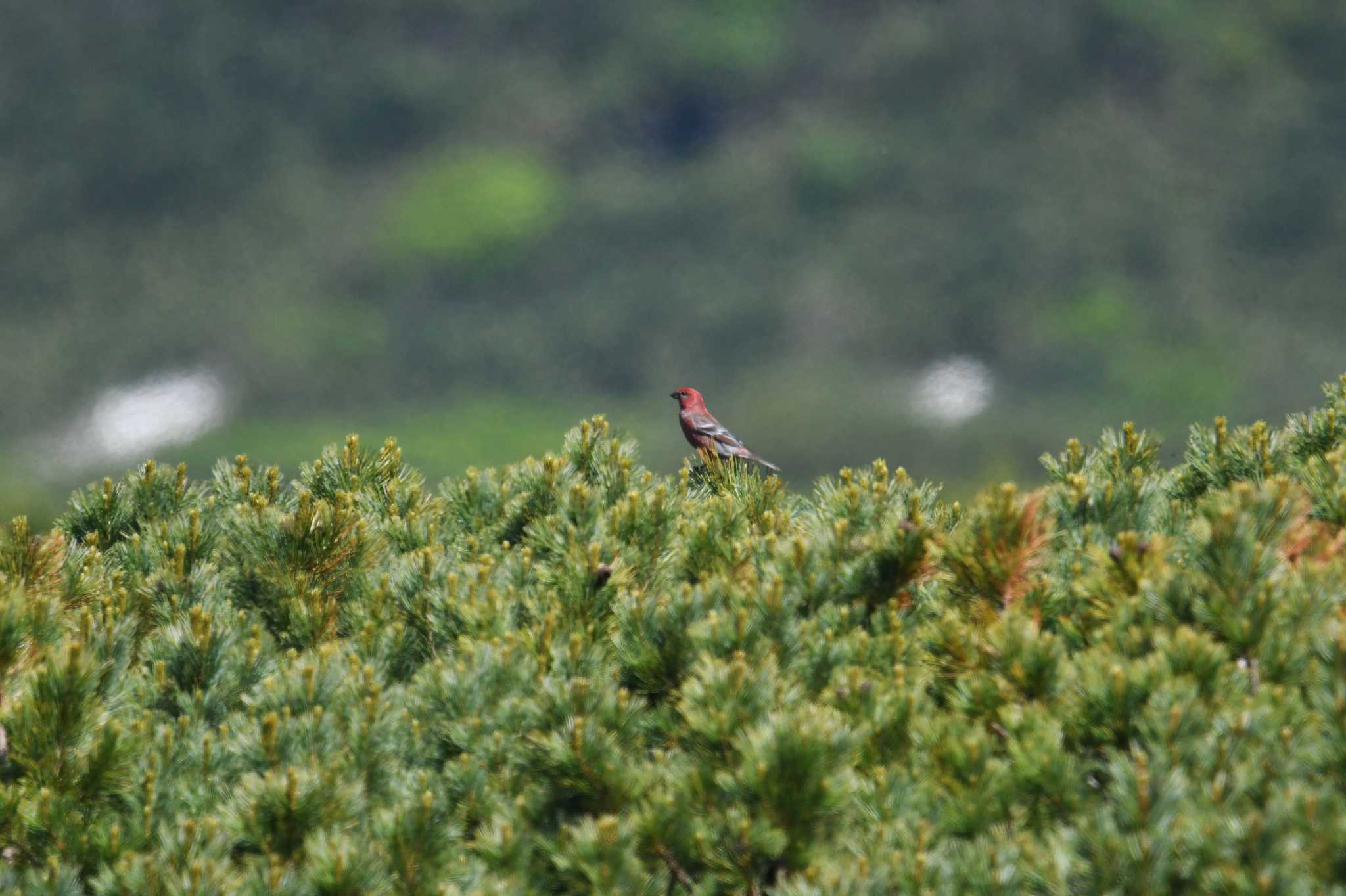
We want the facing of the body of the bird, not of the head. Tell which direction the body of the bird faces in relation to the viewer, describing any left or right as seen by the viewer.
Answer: facing to the left of the viewer
